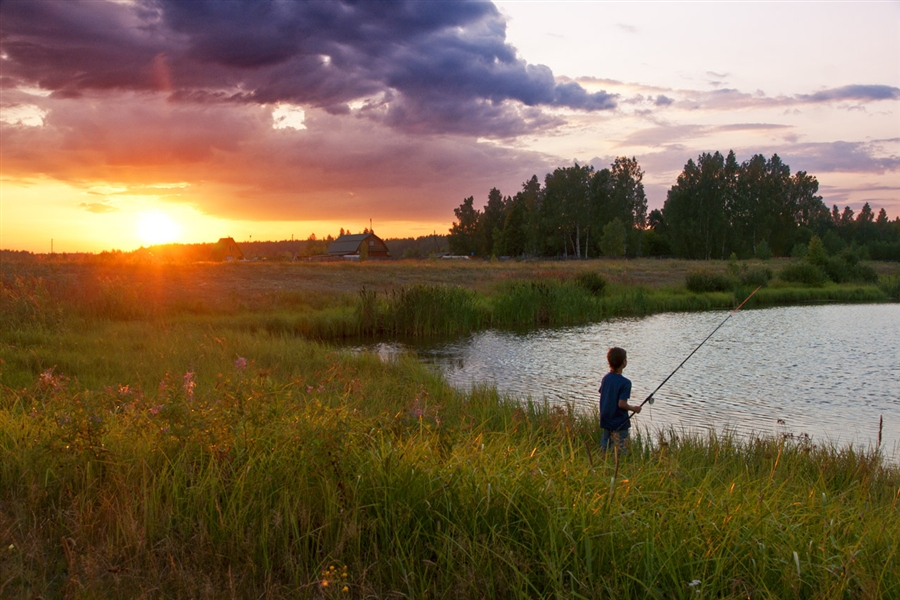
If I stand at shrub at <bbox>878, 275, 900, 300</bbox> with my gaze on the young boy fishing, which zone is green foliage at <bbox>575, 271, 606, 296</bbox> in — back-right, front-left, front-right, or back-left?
front-right

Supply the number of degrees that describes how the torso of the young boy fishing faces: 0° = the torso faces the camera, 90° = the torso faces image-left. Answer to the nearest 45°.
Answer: approximately 225°

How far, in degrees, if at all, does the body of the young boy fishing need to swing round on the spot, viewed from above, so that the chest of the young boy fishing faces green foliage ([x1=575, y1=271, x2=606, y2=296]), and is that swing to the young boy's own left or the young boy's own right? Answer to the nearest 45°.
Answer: approximately 45° to the young boy's own left

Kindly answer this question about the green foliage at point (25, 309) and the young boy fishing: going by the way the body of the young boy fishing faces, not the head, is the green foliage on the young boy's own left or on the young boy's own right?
on the young boy's own left

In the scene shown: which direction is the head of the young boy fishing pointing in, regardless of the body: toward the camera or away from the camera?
away from the camera

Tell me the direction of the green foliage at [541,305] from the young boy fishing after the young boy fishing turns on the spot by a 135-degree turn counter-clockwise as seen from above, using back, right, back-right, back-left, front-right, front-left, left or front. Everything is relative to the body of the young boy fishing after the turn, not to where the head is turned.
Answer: right

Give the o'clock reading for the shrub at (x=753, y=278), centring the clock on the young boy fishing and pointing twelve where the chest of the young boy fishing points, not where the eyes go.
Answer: The shrub is roughly at 11 o'clock from the young boy fishing.

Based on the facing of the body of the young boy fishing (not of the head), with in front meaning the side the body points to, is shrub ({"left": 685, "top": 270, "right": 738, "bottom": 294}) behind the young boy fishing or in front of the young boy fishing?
in front

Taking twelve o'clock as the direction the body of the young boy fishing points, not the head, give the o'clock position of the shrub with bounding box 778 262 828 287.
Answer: The shrub is roughly at 11 o'clock from the young boy fishing.

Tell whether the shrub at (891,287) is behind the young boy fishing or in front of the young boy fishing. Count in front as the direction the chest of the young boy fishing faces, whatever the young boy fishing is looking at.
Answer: in front

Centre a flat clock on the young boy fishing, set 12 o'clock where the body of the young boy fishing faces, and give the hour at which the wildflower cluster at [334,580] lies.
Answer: The wildflower cluster is roughly at 5 o'clock from the young boy fishing.
